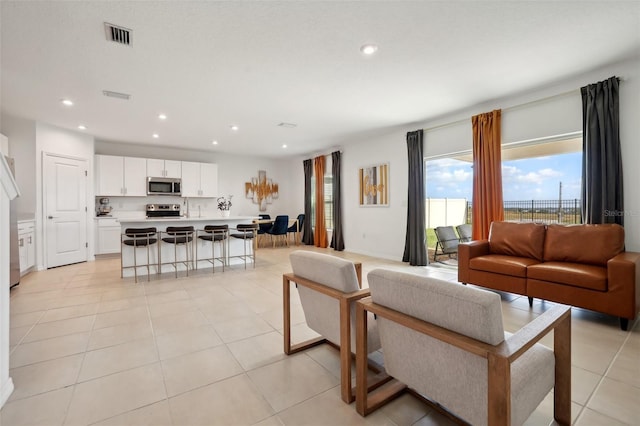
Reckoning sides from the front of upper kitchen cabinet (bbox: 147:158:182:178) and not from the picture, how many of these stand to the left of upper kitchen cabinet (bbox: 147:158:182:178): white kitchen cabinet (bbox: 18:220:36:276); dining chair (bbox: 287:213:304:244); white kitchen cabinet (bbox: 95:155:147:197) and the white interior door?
1

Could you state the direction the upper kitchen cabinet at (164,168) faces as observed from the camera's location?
facing the viewer

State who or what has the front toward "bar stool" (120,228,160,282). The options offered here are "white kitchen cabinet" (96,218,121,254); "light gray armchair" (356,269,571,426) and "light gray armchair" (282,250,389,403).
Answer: the white kitchen cabinet

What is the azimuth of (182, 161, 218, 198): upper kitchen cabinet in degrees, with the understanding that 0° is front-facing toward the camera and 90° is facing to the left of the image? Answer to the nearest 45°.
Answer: approximately 0°

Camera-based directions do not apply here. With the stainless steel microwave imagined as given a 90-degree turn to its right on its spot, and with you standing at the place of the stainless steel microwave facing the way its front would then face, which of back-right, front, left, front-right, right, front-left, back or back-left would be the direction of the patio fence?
back-left

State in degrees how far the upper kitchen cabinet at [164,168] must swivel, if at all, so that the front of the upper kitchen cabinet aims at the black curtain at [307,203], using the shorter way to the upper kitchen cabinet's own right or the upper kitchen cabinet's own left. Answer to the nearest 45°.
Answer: approximately 90° to the upper kitchen cabinet's own left

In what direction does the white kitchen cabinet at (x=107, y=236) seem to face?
toward the camera

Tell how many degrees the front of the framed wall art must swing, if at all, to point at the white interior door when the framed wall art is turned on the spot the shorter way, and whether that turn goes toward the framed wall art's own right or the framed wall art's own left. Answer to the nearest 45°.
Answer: approximately 45° to the framed wall art's own right

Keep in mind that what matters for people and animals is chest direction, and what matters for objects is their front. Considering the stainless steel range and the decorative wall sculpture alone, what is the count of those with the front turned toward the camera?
2

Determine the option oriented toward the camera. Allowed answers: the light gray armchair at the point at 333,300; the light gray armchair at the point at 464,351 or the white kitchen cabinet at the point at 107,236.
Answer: the white kitchen cabinet

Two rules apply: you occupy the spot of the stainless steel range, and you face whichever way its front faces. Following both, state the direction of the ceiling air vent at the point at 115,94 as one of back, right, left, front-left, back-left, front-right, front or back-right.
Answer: front

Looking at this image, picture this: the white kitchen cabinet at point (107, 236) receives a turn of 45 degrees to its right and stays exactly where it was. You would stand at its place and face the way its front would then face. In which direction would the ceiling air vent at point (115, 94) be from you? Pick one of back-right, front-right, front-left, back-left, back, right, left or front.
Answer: front-left

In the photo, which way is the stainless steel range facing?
toward the camera

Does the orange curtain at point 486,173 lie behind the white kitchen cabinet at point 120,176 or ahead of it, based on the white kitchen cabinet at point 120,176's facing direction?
ahead
